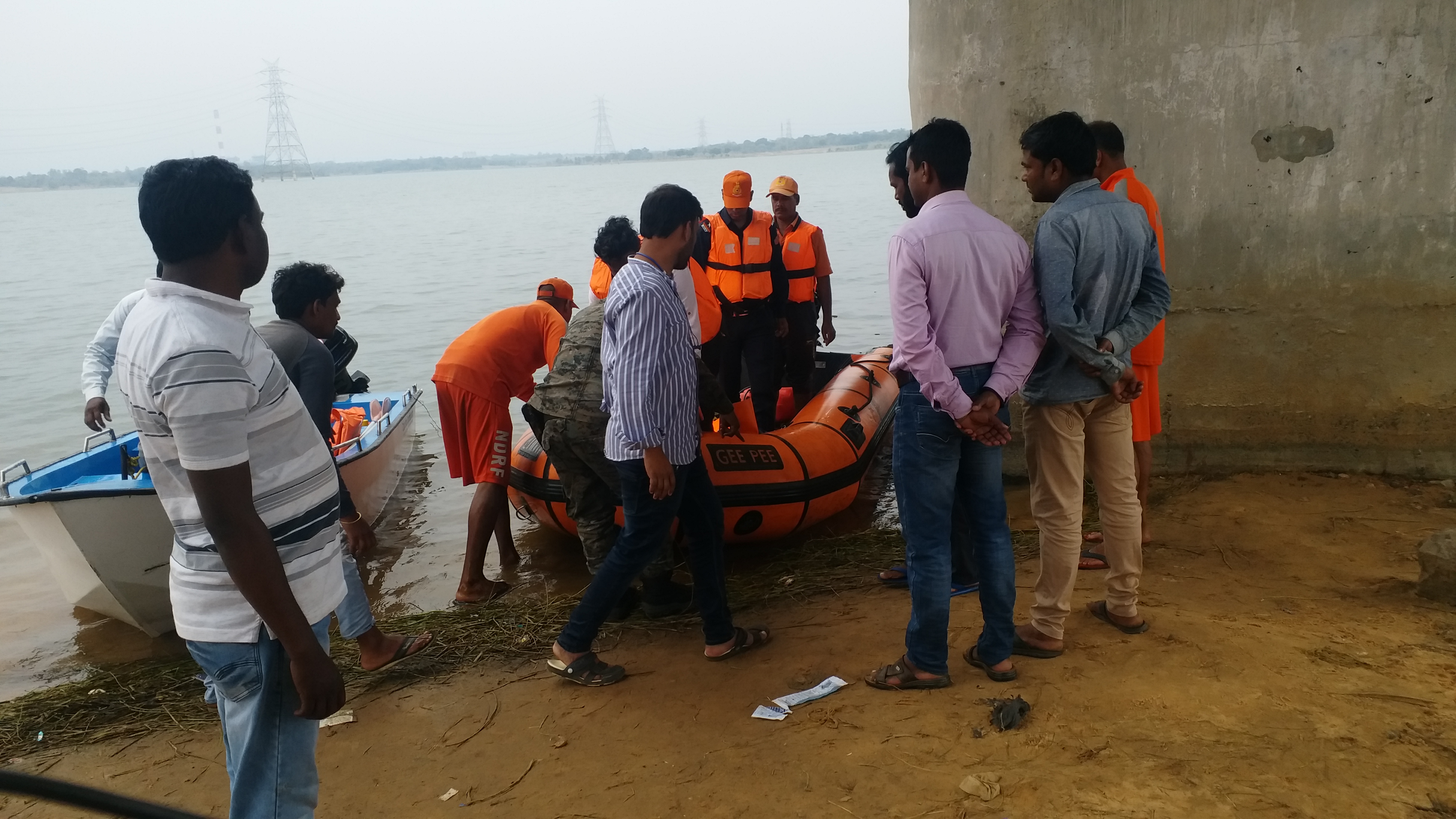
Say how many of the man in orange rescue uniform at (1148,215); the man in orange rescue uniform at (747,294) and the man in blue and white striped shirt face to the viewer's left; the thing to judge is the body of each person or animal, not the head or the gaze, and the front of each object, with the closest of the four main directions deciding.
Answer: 1

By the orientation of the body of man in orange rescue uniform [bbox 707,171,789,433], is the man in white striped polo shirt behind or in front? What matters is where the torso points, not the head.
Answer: in front

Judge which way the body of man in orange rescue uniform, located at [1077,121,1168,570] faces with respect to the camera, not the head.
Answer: to the viewer's left

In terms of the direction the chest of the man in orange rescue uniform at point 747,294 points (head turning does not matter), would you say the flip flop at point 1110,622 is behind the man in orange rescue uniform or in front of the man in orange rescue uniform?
in front

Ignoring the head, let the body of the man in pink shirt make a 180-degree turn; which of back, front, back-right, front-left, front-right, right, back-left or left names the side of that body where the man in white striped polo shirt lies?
right

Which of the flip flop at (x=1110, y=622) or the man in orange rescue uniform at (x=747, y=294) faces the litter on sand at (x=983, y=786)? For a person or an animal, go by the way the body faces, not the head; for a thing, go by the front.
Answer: the man in orange rescue uniform

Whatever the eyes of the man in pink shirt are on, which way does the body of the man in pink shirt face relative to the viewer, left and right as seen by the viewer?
facing away from the viewer and to the left of the viewer

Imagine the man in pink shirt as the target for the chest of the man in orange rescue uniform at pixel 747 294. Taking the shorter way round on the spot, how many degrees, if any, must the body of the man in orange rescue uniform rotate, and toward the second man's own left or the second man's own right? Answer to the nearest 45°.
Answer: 0° — they already face them

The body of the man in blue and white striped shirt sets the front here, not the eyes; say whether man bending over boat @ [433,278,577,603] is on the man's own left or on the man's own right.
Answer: on the man's own left
